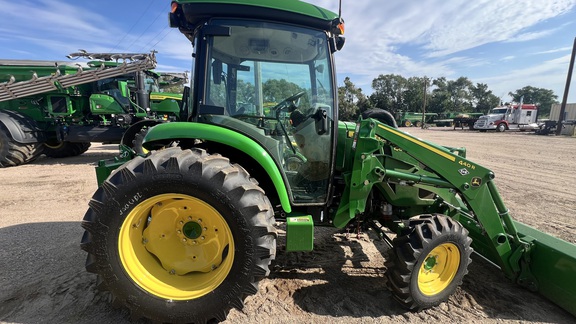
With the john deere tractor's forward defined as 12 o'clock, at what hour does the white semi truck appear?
The white semi truck is roughly at 10 o'clock from the john deere tractor.

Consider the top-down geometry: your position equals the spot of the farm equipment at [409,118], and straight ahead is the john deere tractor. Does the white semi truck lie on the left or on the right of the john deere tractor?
left

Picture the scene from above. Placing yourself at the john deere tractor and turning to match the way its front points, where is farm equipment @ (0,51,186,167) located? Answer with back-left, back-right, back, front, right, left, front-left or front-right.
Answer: back-left

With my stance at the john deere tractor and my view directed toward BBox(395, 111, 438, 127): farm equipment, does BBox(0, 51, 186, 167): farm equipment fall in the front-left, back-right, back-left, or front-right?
front-left

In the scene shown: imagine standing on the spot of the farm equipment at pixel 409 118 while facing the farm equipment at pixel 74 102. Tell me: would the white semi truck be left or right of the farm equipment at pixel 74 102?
left

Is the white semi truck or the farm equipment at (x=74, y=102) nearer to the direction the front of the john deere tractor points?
the white semi truck

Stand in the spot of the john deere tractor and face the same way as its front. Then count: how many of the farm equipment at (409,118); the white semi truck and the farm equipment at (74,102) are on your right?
0

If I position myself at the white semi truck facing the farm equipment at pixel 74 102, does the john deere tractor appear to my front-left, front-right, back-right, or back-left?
front-left

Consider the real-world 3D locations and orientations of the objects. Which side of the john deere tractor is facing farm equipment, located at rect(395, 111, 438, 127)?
left

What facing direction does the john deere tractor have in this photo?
to the viewer's right
